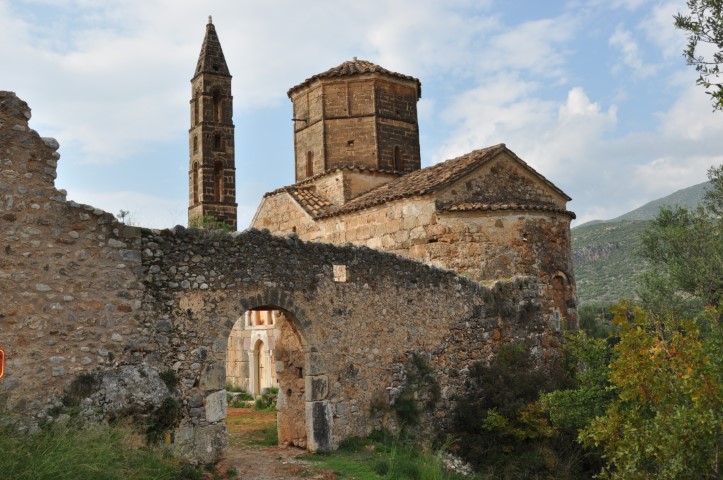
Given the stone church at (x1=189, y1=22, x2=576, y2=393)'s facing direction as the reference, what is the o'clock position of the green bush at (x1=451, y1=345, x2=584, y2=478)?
The green bush is roughly at 7 o'clock from the stone church.

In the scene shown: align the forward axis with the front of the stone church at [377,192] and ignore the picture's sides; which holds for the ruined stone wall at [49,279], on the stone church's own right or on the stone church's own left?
on the stone church's own left
